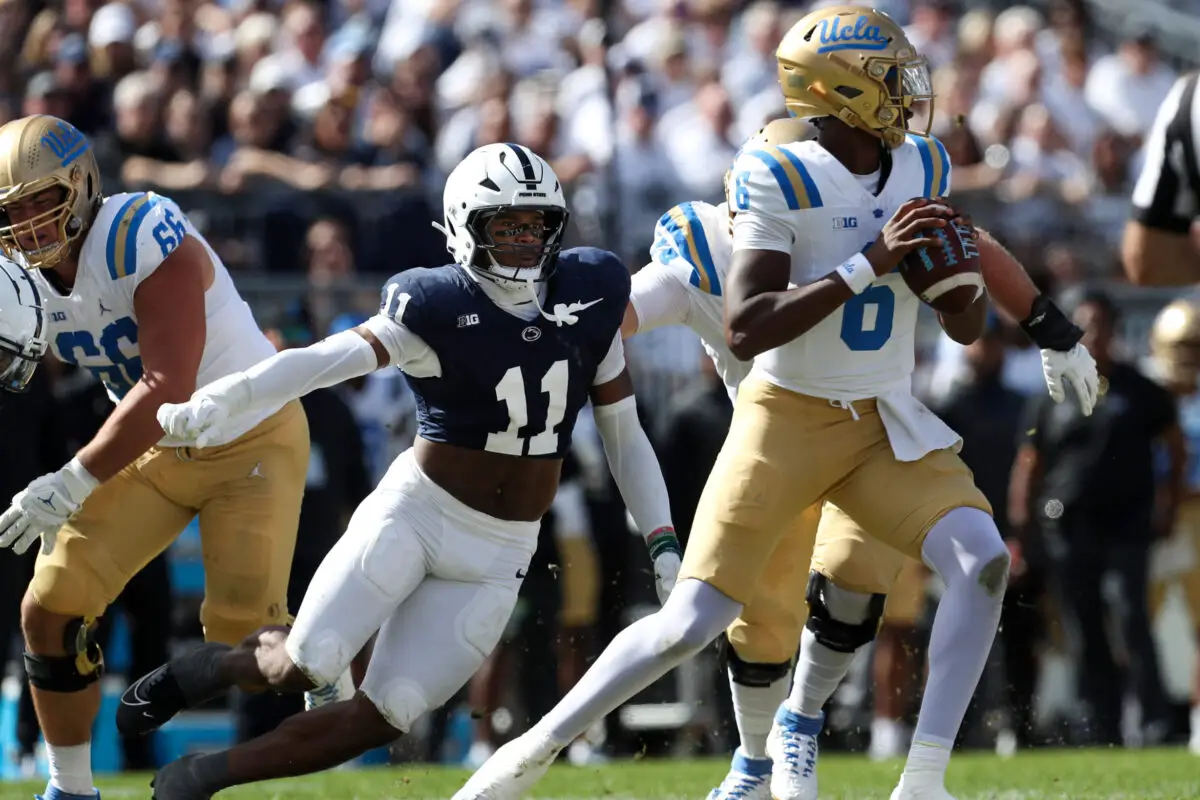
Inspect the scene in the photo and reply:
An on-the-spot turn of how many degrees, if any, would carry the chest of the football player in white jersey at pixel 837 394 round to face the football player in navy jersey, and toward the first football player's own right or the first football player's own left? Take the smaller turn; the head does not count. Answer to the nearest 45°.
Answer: approximately 135° to the first football player's own right

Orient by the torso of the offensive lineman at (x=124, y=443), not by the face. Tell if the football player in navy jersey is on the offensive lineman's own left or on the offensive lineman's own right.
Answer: on the offensive lineman's own left

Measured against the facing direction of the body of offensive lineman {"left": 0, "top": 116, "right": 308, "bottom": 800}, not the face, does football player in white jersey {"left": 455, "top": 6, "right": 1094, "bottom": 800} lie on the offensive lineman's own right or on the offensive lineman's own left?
on the offensive lineman's own left

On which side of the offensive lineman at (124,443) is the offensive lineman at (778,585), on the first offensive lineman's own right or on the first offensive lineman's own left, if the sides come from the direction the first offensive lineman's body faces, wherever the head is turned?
on the first offensive lineman's own left

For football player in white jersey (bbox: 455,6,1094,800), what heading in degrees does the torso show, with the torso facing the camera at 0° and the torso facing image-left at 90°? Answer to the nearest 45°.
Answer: approximately 315°

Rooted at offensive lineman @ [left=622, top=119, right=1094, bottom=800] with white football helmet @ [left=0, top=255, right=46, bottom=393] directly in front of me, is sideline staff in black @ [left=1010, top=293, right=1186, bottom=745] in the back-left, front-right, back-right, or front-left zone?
back-right

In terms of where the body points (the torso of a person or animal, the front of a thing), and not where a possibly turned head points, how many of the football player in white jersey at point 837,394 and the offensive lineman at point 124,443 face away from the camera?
0

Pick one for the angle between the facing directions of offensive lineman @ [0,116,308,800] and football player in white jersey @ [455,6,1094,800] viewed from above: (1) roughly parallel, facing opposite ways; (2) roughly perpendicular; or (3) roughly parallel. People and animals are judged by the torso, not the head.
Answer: roughly perpendicular

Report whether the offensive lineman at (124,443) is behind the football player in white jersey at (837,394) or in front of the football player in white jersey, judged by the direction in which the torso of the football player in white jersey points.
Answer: behind

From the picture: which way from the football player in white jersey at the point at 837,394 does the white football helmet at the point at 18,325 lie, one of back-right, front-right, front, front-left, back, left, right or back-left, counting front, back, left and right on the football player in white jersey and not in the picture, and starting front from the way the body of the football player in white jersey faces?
back-right

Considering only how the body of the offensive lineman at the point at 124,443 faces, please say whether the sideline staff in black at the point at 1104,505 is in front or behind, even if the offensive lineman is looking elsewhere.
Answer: behind

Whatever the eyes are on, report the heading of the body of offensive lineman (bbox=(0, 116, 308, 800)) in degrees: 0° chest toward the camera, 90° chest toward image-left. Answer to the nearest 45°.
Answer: approximately 45°
